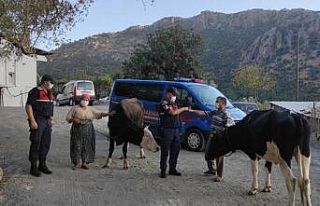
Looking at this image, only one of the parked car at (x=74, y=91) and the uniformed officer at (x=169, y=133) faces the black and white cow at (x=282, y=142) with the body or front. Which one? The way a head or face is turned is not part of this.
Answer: the uniformed officer

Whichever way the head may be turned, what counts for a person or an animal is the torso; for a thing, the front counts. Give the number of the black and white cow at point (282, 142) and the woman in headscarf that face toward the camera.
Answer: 1

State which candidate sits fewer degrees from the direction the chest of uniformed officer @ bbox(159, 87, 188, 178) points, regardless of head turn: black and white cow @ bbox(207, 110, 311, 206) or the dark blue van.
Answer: the black and white cow

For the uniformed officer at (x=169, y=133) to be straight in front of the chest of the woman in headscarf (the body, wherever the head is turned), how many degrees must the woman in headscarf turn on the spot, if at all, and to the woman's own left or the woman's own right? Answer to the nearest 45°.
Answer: approximately 45° to the woman's own left

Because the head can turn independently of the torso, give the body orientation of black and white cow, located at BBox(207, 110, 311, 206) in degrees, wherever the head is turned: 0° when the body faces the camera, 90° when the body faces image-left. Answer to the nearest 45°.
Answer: approximately 135°

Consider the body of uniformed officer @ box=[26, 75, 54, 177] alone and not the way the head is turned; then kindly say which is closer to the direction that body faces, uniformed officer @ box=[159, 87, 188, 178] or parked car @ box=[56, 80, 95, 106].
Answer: the uniformed officer

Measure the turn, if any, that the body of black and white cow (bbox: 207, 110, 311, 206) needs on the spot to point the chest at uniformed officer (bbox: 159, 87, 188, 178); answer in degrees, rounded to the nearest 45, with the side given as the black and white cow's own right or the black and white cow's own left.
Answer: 0° — it already faces them

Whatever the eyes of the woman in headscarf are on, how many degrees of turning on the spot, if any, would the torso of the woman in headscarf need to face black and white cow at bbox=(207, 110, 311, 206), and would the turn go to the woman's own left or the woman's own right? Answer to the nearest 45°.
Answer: approximately 45° to the woman's own left

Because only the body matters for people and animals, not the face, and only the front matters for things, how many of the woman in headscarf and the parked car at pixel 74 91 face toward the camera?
1

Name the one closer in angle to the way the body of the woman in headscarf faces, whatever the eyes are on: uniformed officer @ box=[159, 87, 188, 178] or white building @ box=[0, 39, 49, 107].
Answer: the uniformed officer
